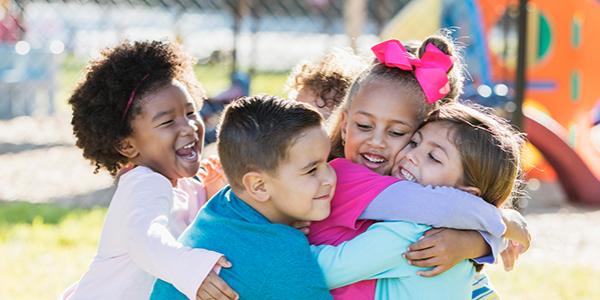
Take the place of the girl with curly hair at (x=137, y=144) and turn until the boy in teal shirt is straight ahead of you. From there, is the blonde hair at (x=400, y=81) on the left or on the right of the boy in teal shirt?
left

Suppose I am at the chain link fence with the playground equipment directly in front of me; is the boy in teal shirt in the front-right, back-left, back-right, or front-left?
front-right

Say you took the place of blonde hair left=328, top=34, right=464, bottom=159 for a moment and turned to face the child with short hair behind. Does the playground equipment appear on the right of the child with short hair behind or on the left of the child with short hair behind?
right

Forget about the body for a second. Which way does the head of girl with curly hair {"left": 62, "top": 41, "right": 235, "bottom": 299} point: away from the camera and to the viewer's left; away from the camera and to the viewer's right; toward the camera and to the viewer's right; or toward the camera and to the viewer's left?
toward the camera and to the viewer's right

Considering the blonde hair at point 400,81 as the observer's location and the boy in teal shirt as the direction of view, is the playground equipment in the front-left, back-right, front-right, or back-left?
back-right

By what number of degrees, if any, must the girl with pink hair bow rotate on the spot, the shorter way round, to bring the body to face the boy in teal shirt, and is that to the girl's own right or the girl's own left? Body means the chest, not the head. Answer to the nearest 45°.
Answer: approximately 90° to the girl's own right

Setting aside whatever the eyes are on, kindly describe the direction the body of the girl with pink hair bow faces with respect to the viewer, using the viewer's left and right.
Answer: facing the viewer and to the right of the viewer

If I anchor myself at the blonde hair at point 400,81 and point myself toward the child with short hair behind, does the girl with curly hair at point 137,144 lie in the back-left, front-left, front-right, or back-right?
front-left

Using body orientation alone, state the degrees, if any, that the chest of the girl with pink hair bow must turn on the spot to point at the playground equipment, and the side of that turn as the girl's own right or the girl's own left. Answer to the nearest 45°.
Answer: approximately 135° to the girl's own left
